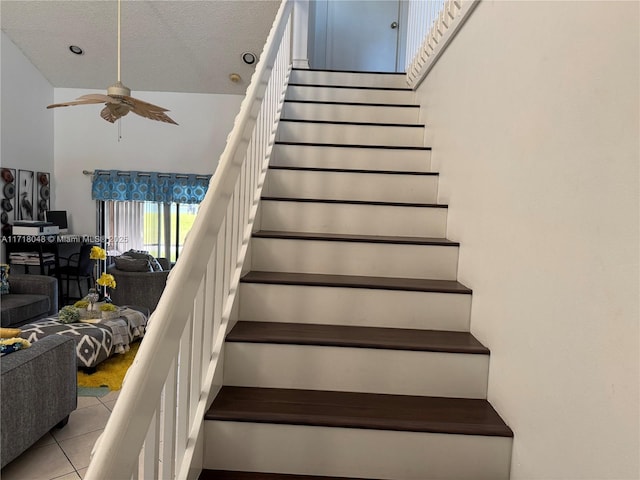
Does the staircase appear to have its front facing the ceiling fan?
no

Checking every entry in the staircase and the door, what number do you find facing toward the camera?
2

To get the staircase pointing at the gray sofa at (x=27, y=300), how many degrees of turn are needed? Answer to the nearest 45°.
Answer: approximately 135° to its right

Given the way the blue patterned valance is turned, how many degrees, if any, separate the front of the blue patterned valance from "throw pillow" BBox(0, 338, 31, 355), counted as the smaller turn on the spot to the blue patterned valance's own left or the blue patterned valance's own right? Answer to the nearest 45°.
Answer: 0° — it already faces it

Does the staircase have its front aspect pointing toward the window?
no

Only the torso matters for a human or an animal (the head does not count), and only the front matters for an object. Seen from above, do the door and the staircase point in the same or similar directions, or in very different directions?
same or similar directions

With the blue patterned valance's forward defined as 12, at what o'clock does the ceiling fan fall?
The ceiling fan is roughly at 12 o'clock from the blue patterned valance.

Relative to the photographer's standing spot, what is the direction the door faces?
facing the viewer

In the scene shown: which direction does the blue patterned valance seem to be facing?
toward the camera

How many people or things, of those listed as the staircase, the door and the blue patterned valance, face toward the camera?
3

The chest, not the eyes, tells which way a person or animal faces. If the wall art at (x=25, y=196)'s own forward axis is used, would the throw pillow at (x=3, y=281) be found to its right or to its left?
on its right

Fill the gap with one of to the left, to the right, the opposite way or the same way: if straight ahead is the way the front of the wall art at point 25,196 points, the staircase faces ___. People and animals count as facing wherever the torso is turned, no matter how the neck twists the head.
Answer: to the right

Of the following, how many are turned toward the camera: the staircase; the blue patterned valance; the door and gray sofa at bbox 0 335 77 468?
3

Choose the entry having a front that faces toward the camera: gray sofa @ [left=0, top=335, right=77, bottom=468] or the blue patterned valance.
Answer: the blue patterned valance

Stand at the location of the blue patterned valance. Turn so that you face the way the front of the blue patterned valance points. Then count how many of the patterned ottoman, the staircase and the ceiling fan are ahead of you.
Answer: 3

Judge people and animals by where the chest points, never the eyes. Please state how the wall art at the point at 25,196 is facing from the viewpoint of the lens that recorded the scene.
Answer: facing the viewer and to the right of the viewer
